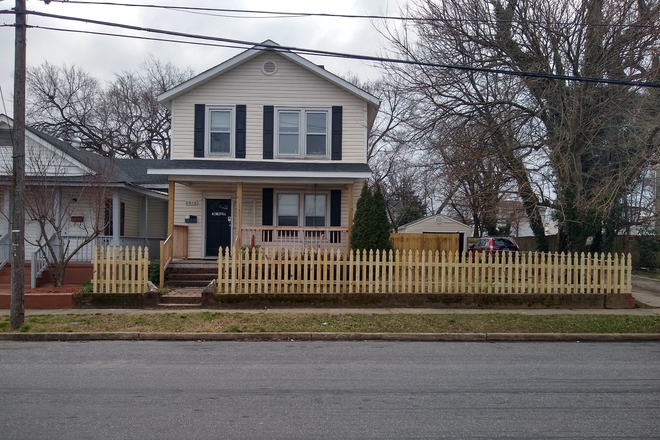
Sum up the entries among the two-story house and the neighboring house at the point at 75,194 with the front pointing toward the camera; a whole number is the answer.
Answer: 2

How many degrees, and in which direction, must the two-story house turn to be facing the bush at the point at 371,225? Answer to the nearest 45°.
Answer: approximately 45° to its left

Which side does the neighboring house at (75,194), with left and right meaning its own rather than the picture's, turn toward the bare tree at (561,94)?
left

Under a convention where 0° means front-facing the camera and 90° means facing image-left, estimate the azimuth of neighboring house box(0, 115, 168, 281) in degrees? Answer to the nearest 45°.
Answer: approximately 0°

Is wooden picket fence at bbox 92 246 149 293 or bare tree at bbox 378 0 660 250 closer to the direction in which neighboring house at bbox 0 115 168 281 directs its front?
the wooden picket fence

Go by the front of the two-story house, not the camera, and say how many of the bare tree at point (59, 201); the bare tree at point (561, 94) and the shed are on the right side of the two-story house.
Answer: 1

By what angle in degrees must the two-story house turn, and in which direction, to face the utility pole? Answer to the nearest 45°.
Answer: approximately 45° to its right

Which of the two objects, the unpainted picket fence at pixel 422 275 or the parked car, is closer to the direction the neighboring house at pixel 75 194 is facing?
the unpainted picket fence

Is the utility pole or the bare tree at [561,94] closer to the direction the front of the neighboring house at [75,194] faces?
the utility pole

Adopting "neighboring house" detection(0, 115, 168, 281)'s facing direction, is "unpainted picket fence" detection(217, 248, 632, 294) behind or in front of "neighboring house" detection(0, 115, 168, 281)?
in front

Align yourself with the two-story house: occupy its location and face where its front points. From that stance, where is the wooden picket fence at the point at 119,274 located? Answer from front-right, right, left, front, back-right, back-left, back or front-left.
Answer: front-right

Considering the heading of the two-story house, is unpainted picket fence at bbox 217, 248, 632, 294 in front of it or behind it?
in front
